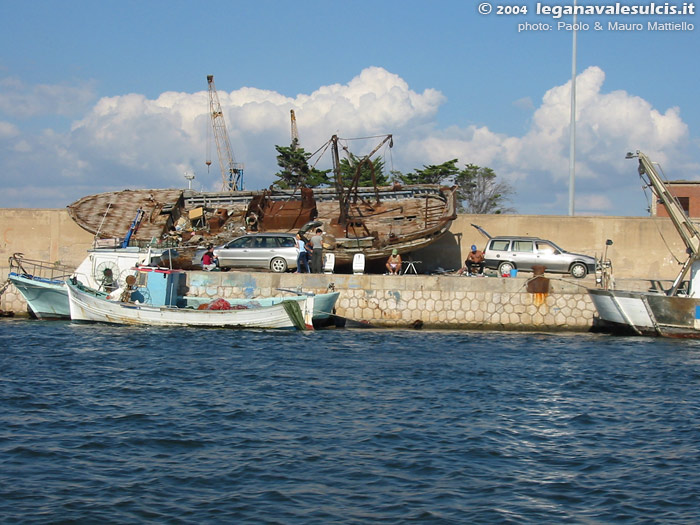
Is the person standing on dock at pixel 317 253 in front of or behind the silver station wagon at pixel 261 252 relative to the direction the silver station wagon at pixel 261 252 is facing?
behind

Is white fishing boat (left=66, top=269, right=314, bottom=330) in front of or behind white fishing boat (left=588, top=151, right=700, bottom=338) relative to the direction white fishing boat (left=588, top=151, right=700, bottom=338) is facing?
in front

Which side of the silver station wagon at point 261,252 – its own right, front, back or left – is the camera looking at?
left

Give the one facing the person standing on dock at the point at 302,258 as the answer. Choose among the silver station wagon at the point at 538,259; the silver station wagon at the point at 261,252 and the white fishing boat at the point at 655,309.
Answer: the white fishing boat

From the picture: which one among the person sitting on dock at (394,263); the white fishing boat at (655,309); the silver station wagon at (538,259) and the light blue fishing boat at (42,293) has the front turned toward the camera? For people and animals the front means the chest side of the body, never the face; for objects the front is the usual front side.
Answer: the person sitting on dock

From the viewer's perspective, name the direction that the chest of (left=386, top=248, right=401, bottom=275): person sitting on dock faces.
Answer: toward the camera

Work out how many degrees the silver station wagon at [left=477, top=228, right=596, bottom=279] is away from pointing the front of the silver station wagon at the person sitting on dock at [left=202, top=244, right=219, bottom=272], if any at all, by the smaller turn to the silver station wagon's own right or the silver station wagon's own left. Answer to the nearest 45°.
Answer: approximately 180°

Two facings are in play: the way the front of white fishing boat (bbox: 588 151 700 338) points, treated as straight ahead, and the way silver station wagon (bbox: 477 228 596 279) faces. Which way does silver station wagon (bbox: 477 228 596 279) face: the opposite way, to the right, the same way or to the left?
the opposite way

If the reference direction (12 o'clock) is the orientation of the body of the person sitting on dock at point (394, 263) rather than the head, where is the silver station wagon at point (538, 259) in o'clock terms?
The silver station wagon is roughly at 9 o'clock from the person sitting on dock.

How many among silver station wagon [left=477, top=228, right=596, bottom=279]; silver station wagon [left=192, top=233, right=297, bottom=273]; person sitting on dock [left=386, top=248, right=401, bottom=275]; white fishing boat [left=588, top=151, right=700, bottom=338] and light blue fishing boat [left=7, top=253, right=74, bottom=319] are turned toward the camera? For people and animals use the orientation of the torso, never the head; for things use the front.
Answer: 1

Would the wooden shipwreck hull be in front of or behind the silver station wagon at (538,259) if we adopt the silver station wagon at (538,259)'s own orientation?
behind

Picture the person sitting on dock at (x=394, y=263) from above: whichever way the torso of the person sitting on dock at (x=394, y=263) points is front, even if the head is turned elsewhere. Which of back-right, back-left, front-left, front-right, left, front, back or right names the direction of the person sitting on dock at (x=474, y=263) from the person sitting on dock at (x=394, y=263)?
left

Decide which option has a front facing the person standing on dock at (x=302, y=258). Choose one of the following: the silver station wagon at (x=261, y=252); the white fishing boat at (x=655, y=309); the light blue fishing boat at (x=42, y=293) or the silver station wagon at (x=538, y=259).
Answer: the white fishing boat at (x=655, y=309)

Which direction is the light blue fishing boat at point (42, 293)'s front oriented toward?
to the viewer's left

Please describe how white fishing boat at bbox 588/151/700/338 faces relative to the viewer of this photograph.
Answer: facing to the left of the viewer

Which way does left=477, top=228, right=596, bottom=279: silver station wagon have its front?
to the viewer's right
